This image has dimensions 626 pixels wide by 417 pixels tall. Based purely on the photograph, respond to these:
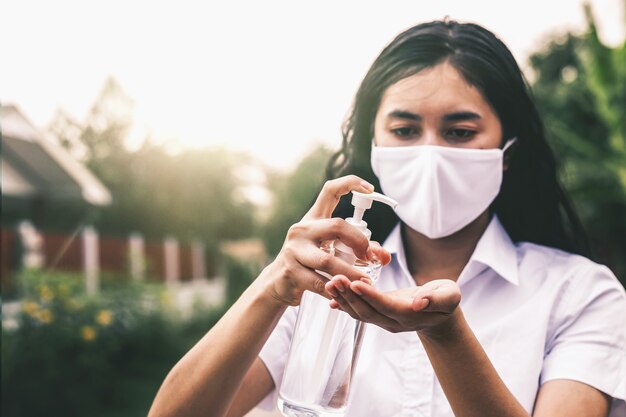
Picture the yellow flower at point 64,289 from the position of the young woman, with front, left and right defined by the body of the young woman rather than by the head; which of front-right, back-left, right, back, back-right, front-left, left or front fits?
back-right

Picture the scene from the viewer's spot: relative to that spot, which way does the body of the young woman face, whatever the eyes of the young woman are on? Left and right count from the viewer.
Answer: facing the viewer

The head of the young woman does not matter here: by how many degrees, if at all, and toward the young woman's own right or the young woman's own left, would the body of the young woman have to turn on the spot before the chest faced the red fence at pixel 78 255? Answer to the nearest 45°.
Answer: approximately 135° to the young woman's own right

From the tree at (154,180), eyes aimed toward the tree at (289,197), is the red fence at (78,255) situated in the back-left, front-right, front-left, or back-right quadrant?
back-right

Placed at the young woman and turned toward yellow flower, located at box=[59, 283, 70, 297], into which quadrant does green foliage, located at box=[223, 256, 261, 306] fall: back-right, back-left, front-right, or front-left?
front-right

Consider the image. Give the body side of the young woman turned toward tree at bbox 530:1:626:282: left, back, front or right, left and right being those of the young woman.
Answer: back

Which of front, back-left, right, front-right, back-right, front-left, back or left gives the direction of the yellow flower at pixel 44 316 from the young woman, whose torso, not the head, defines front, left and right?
back-right

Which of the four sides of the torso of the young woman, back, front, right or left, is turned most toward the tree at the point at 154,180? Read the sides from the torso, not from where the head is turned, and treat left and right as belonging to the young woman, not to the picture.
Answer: back

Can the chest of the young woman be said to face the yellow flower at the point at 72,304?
no

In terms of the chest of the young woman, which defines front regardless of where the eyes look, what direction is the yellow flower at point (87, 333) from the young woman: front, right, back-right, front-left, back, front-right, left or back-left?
back-right

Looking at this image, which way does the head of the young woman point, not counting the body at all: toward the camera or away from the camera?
toward the camera

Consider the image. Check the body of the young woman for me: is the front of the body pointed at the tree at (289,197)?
no

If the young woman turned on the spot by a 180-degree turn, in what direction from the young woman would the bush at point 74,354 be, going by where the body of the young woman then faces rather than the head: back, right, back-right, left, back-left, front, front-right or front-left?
front-left

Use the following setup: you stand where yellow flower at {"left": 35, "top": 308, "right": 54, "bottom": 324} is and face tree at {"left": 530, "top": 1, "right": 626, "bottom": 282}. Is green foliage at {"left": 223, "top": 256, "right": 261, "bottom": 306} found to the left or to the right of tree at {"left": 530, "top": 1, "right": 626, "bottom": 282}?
left

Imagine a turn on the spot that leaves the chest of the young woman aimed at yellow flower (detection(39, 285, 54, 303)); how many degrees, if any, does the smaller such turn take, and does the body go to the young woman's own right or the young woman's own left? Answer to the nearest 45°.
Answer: approximately 135° to the young woman's own right
